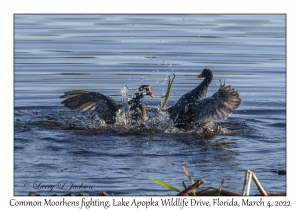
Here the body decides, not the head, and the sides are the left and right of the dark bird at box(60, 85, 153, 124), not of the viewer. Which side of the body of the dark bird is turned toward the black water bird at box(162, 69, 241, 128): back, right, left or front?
front

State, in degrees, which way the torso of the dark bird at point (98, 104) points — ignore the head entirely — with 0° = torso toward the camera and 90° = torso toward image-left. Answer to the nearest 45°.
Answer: approximately 270°
